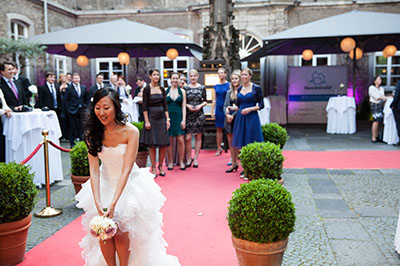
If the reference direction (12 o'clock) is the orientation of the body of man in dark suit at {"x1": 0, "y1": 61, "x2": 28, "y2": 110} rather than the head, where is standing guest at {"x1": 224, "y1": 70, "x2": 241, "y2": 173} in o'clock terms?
The standing guest is roughly at 11 o'clock from the man in dark suit.

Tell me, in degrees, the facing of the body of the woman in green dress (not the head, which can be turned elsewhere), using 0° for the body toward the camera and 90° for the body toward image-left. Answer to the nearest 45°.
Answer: approximately 0°

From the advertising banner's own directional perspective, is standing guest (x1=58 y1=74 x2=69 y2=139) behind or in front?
in front

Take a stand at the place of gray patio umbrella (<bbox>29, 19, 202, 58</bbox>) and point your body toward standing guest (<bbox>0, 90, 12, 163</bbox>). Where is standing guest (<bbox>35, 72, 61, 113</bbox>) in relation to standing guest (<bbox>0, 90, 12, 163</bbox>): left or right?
right

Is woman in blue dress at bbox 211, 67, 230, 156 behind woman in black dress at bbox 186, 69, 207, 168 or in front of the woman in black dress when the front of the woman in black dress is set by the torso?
behind

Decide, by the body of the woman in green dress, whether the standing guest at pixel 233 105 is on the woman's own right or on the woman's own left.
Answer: on the woman's own left

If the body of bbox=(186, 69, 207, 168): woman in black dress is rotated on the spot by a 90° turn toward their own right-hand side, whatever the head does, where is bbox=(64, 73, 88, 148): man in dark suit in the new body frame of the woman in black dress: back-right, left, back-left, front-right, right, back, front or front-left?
front-right

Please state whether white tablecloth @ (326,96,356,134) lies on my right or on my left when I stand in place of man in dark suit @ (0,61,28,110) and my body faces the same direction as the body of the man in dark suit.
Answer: on my left

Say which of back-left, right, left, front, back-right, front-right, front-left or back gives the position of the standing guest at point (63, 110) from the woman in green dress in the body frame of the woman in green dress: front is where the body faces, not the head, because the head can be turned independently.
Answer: back-right
